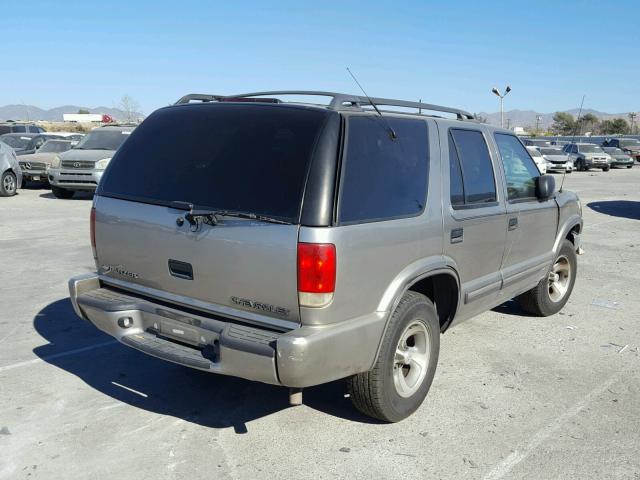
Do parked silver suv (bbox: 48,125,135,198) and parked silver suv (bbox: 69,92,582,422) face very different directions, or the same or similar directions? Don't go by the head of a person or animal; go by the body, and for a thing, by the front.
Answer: very different directions

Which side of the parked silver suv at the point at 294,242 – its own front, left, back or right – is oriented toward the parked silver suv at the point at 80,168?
left

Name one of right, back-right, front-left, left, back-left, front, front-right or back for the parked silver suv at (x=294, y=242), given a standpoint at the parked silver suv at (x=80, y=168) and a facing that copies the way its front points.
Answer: front-left

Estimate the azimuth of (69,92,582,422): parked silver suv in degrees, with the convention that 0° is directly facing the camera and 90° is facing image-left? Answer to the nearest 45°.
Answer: approximately 225°
